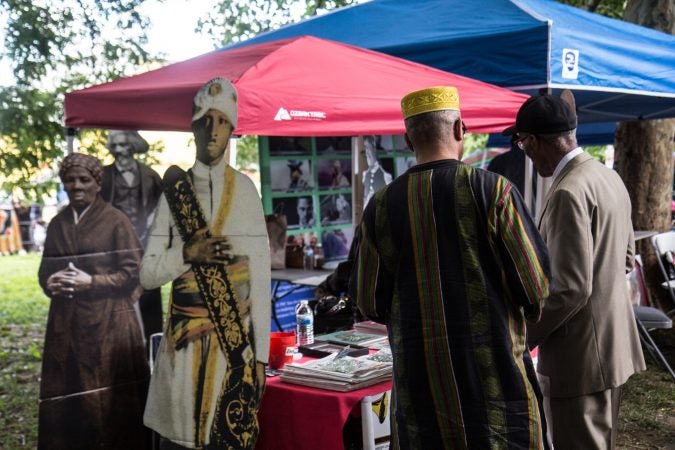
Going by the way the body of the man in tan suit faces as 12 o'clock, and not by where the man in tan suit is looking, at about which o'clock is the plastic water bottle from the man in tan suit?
The plastic water bottle is roughly at 11 o'clock from the man in tan suit.

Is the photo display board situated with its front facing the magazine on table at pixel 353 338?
yes

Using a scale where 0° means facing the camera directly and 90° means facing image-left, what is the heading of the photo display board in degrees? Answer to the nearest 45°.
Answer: approximately 0°

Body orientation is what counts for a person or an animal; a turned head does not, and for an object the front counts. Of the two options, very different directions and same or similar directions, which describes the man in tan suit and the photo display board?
very different directions

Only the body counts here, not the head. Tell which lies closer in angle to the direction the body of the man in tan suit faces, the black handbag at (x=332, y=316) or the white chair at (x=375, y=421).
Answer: the black handbag

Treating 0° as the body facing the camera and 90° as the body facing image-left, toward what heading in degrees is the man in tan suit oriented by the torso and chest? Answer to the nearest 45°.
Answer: approximately 135°

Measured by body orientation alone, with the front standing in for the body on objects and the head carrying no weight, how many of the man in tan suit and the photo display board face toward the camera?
1

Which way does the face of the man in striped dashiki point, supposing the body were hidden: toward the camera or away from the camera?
away from the camera

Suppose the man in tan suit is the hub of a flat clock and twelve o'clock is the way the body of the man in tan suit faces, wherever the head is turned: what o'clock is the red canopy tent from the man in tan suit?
The red canopy tent is roughly at 11 o'clock from the man in tan suit.
